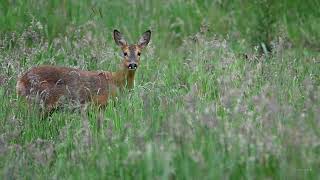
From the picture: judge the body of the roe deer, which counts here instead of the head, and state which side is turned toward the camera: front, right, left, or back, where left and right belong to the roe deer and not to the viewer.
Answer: right
